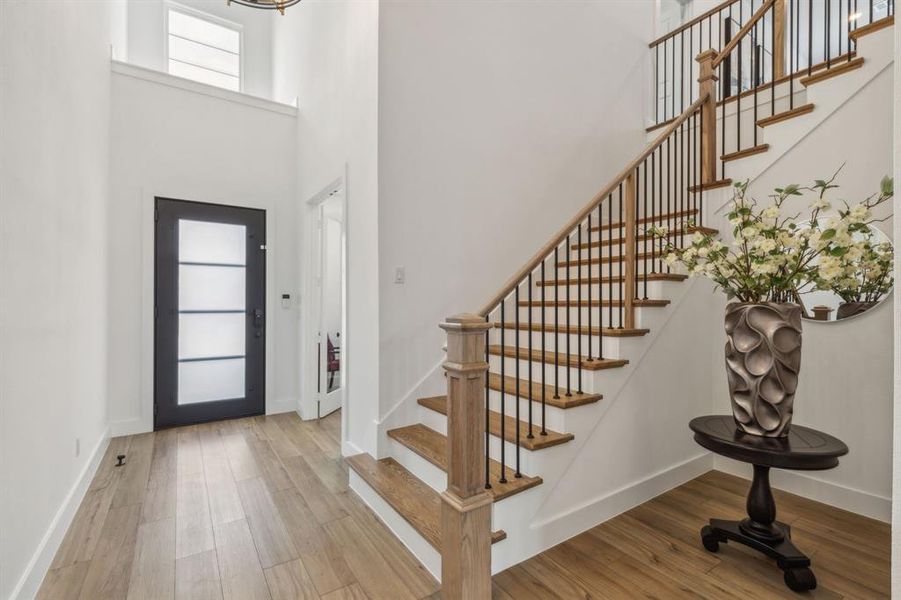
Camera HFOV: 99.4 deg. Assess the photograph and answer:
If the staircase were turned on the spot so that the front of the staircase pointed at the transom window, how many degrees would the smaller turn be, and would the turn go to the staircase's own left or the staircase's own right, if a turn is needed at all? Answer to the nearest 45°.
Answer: approximately 45° to the staircase's own right

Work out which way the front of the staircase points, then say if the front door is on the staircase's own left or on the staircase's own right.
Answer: on the staircase's own right

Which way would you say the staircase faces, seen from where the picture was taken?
facing the viewer and to the left of the viewer
